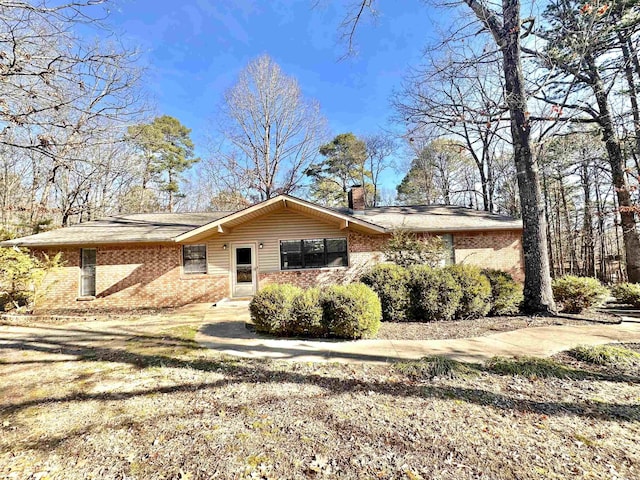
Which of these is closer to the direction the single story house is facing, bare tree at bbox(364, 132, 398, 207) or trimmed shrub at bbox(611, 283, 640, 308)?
the trimmed shrub

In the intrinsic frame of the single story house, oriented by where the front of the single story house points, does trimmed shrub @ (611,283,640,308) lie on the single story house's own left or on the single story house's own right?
on the single story house's own left

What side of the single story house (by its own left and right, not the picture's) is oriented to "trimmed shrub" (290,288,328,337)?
front

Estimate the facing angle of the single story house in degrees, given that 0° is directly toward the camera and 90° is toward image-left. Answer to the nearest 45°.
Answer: approximately 0°

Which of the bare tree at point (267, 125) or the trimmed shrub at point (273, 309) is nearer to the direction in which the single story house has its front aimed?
the trimmed shrub

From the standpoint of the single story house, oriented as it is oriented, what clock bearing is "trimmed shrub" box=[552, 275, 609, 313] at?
The trimmed shrub is roughly at 10 o'clock from the single story house.

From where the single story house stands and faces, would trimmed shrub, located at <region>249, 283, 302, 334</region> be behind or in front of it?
in front

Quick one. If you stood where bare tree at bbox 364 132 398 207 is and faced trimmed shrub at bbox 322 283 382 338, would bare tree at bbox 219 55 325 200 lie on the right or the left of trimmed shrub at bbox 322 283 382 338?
right

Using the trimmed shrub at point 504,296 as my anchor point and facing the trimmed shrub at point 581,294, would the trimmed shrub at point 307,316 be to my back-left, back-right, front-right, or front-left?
back-right

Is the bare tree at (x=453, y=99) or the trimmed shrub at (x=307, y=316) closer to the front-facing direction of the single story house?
the trimmed shrub

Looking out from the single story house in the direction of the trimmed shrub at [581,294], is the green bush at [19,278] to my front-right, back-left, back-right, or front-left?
back-right

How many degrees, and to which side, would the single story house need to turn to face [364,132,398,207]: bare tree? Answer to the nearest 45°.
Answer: approximately 135° to its left

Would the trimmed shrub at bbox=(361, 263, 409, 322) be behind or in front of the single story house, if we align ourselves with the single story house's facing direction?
in front
